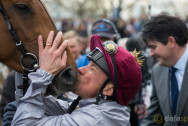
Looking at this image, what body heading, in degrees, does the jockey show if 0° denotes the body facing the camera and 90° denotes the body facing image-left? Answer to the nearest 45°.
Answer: approximately 90°

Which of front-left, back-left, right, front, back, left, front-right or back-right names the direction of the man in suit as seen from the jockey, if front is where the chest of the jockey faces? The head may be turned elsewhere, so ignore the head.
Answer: back-right

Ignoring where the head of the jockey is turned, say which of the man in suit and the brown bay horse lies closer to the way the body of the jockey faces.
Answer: the brown bay horse

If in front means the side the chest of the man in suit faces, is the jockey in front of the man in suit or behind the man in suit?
in front
